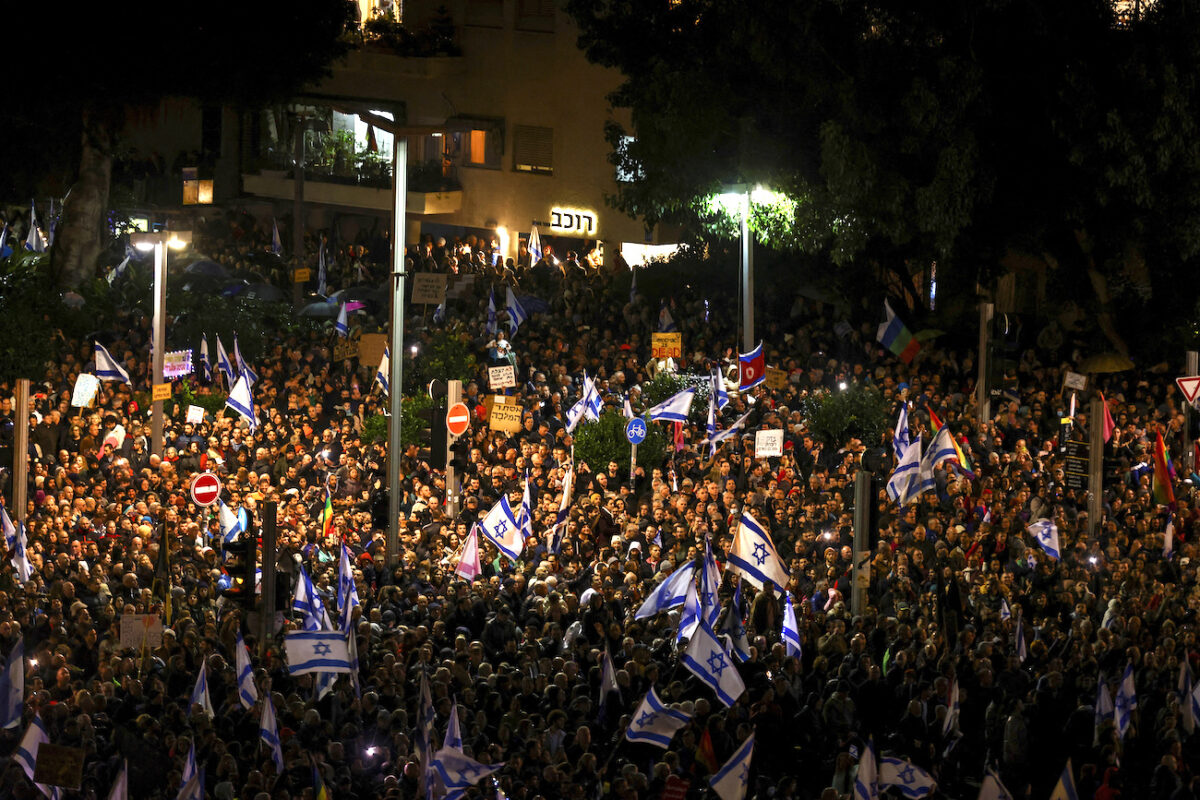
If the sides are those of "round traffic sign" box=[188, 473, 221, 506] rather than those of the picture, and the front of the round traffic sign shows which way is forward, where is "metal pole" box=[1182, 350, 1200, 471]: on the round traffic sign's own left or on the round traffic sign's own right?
on the round traffic sign's own left

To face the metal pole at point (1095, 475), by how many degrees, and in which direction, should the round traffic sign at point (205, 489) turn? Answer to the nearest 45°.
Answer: approximately 90° to its left

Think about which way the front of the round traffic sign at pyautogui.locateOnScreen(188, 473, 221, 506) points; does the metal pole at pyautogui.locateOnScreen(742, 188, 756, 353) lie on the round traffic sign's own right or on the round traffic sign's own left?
on the round traffic sign's own left

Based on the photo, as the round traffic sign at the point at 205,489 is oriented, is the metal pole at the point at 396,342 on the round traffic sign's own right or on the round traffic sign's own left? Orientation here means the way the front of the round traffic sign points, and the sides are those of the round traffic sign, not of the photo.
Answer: on the round traffic sign's own left

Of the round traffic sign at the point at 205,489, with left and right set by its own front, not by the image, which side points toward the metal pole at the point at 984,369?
left

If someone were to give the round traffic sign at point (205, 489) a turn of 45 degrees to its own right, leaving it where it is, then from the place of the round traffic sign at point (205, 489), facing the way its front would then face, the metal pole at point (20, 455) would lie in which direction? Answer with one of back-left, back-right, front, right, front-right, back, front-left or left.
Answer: right

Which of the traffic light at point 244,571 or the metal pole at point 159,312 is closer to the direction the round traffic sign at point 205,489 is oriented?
the traffic light

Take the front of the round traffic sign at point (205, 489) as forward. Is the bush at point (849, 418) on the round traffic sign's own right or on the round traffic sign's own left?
on the round traffic sign's own left

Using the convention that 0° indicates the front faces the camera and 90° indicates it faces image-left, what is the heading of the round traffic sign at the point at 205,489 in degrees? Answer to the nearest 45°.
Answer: approximately 0°
